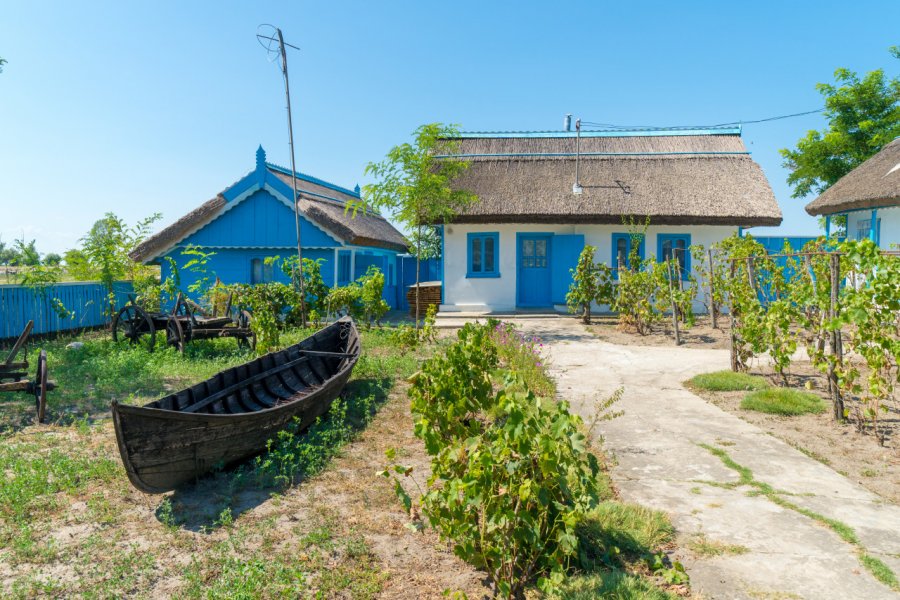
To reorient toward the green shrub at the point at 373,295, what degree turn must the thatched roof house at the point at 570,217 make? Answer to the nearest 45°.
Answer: approximately 45° to its right

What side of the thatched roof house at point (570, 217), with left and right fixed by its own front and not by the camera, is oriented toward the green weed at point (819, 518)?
front

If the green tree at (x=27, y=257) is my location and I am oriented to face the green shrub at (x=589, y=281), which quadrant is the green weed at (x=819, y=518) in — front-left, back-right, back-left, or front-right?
front-right

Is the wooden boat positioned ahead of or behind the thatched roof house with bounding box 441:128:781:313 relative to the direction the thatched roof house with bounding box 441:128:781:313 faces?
ahead

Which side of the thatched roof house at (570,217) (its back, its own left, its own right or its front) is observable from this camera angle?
front

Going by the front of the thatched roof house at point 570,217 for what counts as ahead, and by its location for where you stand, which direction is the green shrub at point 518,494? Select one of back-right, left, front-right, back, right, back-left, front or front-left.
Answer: front

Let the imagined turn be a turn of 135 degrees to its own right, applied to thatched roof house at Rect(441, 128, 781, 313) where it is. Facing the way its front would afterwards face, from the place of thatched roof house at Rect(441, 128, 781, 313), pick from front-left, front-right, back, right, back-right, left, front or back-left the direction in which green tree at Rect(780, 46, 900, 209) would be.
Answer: right
